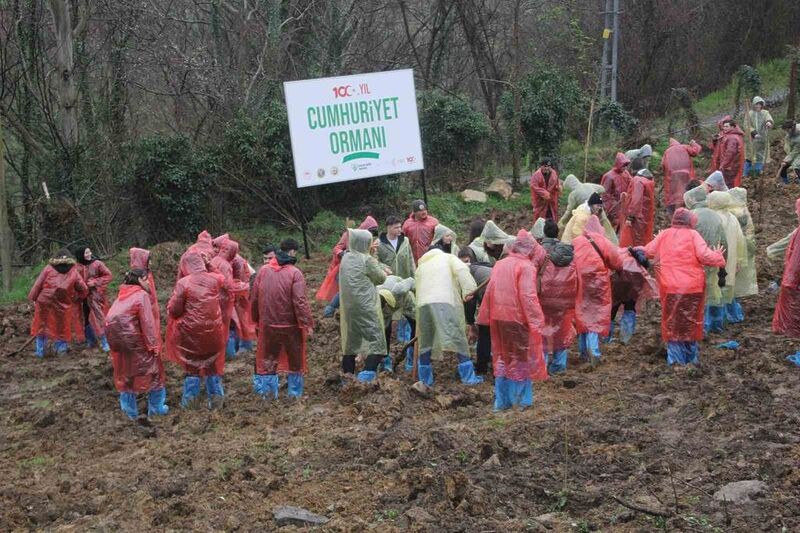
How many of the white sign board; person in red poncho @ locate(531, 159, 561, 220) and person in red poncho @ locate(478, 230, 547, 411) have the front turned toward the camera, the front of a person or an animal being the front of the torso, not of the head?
2

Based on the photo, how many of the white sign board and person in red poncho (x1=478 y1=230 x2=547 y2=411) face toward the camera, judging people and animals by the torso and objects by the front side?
1

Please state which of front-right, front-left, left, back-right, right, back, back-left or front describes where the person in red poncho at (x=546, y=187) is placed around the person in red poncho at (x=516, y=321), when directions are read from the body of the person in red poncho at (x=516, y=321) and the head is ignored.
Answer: front-left

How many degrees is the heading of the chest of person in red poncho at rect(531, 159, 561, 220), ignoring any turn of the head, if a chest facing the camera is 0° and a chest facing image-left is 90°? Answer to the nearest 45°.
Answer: approximately 0°

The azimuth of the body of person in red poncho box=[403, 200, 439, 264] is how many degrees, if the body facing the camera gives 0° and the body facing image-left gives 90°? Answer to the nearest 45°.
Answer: approximately 0°

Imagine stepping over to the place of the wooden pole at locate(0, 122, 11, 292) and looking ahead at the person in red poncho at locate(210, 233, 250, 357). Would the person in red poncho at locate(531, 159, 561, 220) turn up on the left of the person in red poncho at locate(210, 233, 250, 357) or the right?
left

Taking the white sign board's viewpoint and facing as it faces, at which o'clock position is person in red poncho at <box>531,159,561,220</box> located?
The person in red poncho is roughly at 10 o'clock from the white sign board.

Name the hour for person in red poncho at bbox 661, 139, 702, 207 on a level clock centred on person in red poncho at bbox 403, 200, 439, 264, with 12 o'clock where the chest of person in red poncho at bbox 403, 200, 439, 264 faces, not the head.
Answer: person in red poncho at bbox 661, 139, 702, 207 is roughly at 8 o'clock from person in red poncho at bbox 403, 200, 439, 264.

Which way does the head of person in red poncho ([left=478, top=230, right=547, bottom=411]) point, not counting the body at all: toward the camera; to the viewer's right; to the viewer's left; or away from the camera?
away from the camera

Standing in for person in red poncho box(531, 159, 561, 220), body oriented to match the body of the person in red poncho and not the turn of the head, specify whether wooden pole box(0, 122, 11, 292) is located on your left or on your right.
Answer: on your right

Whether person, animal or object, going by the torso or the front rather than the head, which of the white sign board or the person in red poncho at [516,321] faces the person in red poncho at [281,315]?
the white sign board
